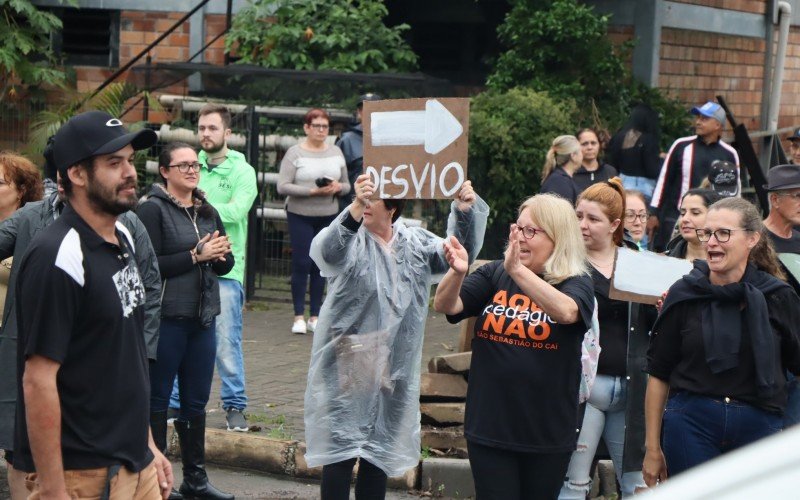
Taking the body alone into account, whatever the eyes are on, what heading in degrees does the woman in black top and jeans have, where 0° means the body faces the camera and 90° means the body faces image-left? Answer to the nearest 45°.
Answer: approximately 45°

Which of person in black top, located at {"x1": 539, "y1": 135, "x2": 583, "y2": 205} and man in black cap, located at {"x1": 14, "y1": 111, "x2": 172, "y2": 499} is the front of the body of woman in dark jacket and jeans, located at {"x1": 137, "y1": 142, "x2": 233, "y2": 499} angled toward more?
the man in black cap

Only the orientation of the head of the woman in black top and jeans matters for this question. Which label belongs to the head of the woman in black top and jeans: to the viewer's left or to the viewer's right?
to the viewer's left

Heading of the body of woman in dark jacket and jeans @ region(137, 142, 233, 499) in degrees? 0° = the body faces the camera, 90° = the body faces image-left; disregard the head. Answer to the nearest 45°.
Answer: approximately 315°

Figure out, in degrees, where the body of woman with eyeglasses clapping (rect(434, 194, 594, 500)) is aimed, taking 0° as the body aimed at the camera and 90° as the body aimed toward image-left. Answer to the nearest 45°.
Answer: approximately 45°

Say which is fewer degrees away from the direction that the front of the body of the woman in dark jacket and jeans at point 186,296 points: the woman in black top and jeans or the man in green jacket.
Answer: the woman in black top and jeans

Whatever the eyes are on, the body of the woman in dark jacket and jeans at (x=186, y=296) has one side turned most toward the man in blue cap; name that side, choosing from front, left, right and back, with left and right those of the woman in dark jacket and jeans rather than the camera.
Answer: left

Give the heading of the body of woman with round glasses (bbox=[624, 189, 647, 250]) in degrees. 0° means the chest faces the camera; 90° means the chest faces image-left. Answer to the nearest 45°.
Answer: approximately 0°

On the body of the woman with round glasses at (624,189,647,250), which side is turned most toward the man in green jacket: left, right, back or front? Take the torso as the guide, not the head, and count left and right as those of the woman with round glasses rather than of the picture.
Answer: right

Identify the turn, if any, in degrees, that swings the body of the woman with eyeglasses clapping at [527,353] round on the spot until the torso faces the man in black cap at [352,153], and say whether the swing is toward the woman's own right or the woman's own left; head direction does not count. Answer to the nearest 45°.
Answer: approximately 135° to the woman's own right

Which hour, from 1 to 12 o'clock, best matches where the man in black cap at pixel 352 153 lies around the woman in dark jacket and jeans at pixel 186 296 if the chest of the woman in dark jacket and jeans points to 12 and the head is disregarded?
The man in black cap is roughly at 8 o'clock from the woman in dark jacket and jeans.
